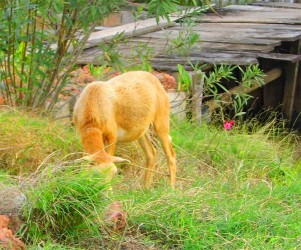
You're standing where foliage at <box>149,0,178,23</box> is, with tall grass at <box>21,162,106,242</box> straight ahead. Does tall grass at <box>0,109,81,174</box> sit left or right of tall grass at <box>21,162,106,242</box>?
right

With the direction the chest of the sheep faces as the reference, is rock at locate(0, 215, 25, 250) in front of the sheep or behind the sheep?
in front

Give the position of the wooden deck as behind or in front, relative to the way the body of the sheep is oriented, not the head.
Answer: behind

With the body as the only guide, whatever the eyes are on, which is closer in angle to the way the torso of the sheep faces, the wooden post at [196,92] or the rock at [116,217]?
the rock

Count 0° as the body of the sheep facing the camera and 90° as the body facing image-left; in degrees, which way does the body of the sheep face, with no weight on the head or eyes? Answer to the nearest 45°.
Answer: approximately 45°

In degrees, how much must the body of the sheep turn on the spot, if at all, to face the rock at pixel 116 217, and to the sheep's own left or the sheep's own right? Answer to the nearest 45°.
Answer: approximately 45° to the sheep's own left

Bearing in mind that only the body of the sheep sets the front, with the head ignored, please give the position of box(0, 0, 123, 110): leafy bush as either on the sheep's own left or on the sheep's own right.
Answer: on the sheep's own right

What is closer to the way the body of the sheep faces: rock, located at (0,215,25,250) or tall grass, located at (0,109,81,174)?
the rock

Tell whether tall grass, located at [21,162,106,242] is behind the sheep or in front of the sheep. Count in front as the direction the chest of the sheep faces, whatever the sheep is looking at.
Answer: in front

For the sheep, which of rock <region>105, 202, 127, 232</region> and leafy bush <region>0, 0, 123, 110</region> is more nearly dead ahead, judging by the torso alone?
the rock

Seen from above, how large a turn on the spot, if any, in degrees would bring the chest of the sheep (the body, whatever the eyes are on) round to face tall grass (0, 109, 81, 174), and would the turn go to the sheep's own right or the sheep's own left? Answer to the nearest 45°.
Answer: approximately 90° to the sheep's own right
